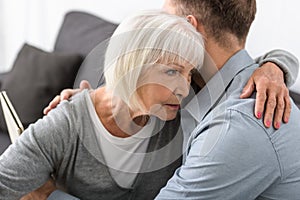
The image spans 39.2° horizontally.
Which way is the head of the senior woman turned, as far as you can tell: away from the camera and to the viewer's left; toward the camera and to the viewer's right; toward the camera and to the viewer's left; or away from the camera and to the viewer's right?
toward the camera and to the viewer's right

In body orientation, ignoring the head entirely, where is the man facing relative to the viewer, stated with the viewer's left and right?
facing away from the viewer and to the left of the viewer

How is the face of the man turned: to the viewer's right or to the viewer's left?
to the viewer's left

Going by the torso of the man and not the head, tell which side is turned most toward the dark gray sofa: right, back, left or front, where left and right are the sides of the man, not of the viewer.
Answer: front

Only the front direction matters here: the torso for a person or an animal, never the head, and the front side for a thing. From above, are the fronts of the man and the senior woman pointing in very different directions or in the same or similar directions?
very different directions
